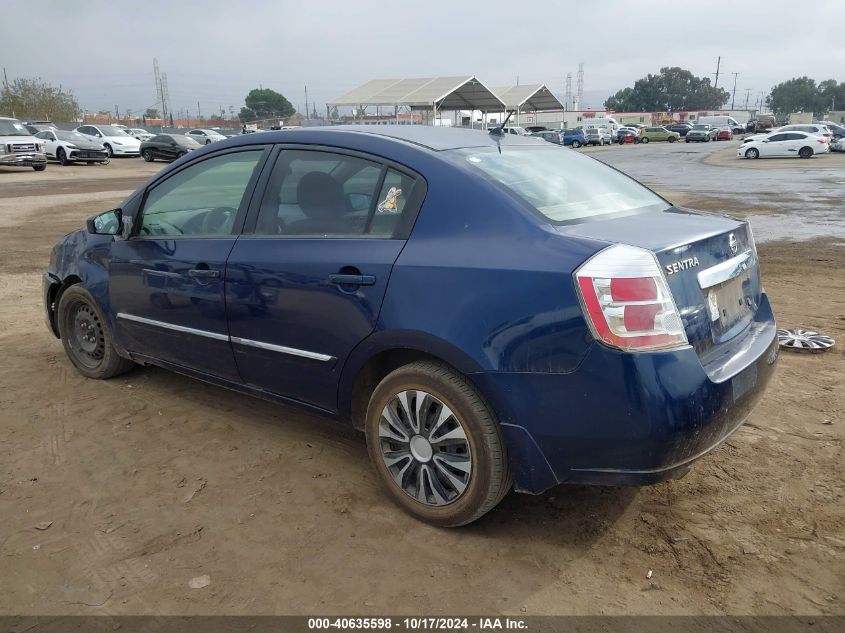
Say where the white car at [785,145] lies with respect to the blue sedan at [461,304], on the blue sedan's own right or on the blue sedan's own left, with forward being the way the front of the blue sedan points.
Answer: on the blue sedan's own right

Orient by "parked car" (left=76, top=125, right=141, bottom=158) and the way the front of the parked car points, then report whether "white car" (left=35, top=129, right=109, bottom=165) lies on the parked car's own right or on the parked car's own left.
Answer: on the parked car's own right

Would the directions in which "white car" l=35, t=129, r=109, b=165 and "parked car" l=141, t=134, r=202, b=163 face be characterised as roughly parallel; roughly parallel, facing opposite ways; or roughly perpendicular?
roughly parallel

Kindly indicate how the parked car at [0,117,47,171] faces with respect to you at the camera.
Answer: facing the viewer and to the right of the viewer

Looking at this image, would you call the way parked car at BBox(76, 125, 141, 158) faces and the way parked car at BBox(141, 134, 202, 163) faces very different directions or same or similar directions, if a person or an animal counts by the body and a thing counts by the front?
same or similar directions

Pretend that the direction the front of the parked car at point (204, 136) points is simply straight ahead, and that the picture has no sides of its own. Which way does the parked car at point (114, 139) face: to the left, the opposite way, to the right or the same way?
the same way

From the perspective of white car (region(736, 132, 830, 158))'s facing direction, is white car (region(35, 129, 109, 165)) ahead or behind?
ahead

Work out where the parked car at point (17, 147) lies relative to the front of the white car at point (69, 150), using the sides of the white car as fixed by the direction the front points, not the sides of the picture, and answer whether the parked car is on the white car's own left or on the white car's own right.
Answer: on the white car's own right

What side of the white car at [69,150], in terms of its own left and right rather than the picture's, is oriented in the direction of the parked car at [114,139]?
left

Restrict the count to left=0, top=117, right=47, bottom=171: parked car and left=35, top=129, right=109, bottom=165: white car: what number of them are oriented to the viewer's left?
0

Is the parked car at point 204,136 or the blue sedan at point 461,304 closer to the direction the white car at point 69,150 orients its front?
the blue sedan

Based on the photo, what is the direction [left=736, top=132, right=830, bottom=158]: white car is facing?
to the viewer's left

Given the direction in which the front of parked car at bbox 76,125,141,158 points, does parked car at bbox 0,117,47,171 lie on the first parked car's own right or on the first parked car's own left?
on the first parked car's own right

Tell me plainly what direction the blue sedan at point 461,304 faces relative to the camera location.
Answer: facing away from the viewer and to the left of the viewer

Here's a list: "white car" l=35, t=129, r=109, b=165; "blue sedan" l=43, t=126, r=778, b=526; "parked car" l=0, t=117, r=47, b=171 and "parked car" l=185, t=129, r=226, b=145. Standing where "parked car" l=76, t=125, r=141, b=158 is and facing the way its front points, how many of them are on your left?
1
